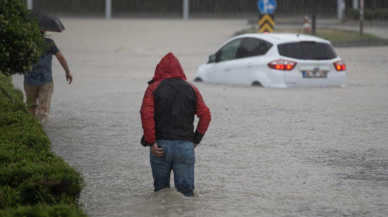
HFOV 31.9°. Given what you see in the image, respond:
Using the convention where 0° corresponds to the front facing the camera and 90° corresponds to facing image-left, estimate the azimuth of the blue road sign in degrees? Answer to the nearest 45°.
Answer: approximately 0°

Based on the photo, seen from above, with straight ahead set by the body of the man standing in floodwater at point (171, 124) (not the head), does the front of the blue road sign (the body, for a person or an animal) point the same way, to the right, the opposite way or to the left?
the opposite way

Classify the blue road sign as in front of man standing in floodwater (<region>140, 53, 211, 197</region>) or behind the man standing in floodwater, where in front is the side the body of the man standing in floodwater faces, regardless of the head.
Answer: in front

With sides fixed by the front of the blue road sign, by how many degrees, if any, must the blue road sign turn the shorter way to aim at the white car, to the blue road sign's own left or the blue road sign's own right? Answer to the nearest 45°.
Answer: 0° — it already faces it

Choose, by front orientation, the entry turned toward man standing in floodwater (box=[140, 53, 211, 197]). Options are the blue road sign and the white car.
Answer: the blue road sign

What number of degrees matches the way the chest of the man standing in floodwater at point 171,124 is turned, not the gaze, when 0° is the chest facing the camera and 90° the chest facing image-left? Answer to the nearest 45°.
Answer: approximately 180°

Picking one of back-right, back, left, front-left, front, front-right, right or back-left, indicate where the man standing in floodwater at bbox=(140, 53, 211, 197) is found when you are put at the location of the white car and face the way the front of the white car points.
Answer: back-left

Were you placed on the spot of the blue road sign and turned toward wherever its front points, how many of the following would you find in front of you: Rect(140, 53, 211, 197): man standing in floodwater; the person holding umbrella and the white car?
3

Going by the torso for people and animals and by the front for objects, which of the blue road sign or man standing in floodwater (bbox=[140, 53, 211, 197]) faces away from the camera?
the man standing in floodwater

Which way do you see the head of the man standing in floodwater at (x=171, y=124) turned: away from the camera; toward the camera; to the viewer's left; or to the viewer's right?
away from the camera

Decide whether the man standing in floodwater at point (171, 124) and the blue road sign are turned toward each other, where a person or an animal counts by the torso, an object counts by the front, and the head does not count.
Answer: yes

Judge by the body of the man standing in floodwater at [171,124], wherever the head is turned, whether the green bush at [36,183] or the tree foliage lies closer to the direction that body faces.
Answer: the tree foliage

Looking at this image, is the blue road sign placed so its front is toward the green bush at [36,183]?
yes

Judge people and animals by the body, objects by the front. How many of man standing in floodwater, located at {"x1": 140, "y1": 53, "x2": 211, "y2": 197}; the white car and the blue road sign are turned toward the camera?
1
